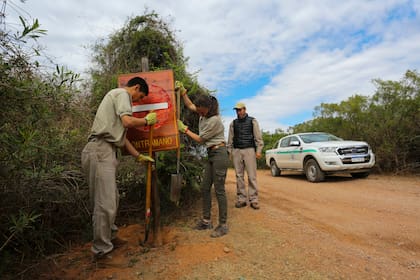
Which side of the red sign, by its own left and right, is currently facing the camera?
front

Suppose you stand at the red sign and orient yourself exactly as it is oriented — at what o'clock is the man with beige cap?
The man with beige cap is roughly at 8 o'clock from the red sign.

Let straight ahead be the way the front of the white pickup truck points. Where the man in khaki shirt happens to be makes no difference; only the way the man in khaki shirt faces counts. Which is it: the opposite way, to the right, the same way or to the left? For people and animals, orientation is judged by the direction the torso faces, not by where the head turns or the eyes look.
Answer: to the left

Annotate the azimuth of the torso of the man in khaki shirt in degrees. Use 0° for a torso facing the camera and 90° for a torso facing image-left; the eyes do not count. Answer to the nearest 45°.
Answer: approximately 270°

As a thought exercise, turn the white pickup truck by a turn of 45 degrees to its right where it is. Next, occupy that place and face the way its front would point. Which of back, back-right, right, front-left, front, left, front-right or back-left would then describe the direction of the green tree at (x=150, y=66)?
front-right

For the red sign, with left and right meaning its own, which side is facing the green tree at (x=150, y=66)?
back

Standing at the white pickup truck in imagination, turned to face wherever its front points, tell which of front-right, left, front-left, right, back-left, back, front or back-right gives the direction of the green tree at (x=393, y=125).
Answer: left

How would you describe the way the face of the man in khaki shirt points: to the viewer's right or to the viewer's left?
to the viewer's right

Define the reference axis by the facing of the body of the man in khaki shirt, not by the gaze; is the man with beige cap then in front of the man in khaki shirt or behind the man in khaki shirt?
in front

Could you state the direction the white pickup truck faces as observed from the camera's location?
facing the viewer and to the right of the viewer
